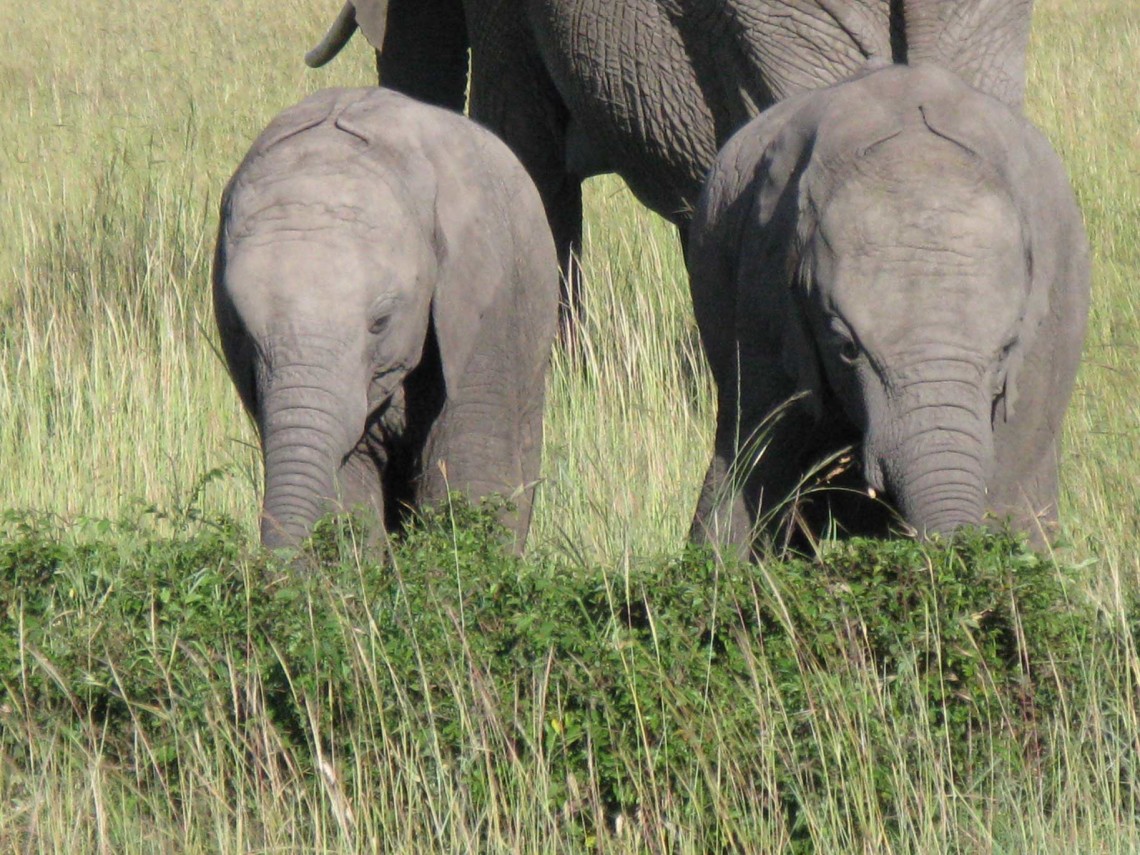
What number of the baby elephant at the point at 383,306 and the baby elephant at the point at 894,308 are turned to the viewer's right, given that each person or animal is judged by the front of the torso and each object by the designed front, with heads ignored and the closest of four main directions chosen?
0

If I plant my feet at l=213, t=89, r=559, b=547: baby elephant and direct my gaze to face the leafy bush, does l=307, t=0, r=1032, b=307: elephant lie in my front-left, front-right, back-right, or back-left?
back-left

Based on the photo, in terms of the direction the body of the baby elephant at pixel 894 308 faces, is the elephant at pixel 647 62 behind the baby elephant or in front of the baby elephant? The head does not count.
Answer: behind

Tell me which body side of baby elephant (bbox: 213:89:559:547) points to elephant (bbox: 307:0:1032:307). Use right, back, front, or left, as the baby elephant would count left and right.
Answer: back

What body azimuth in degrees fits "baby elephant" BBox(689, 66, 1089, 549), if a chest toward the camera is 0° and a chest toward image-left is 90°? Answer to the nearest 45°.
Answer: approximately 0°

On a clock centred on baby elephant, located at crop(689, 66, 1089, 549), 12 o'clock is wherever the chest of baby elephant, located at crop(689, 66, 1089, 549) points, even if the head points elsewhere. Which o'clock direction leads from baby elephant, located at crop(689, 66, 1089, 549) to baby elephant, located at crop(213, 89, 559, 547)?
baby elephant, located at crop(213, 89, 559, 547) is roughly at 3 o'clock from baby elephant, located at crop(689, 66, 1089, 549).

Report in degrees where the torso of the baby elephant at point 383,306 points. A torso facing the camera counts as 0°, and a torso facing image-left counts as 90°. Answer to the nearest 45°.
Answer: approximately 45°

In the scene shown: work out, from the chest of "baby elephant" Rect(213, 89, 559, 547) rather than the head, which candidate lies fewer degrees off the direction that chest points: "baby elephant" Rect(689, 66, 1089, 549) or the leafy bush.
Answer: the leafy bush

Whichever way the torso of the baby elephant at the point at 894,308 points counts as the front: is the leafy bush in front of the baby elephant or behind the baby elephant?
in front

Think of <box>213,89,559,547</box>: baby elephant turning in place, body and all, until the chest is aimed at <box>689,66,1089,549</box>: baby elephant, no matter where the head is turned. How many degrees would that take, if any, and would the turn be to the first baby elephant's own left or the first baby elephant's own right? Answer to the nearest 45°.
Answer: approximately 135° to the first baby elephant's own left
